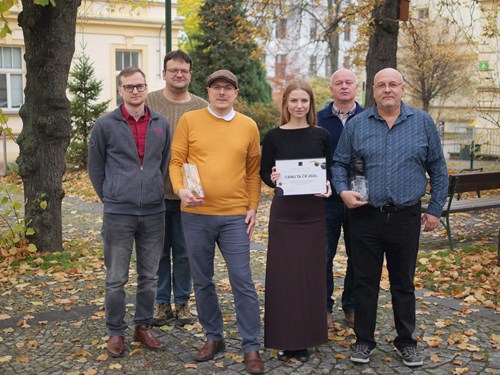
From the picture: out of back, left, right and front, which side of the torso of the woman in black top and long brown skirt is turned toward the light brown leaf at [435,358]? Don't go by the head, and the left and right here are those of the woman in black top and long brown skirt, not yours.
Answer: left

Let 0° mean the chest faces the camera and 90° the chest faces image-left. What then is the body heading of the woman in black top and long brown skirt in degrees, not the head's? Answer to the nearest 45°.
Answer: approximately 0°

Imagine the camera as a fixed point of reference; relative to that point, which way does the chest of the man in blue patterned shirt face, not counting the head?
toward the camera

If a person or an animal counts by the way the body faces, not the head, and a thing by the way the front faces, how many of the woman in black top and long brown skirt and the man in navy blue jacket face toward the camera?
2

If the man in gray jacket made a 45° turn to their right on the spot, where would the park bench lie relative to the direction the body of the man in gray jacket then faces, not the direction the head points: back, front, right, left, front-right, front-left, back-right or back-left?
back

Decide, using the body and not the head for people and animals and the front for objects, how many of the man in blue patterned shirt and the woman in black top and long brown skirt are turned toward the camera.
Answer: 2

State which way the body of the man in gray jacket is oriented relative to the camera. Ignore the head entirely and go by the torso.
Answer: toward the camera

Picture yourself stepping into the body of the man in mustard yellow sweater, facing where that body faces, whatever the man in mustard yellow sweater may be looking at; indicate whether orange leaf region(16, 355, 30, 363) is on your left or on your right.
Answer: on your right

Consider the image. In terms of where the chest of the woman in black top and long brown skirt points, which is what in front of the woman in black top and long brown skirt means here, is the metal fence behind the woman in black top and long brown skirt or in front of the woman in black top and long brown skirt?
behind

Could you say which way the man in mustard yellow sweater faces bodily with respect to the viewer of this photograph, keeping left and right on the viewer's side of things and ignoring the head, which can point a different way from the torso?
facing the viewer

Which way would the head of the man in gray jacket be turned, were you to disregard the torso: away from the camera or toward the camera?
toward the camera

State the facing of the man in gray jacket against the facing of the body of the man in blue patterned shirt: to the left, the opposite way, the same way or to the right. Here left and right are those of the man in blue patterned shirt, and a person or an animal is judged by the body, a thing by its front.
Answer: the same way

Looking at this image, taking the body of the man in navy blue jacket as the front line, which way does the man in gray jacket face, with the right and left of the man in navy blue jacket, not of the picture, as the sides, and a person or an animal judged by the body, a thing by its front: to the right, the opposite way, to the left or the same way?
the same way

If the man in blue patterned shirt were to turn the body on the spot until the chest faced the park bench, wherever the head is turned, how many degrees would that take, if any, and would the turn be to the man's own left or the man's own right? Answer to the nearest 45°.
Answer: approximately 180°

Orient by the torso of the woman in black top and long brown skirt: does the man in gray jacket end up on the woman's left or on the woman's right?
on the woman's right
